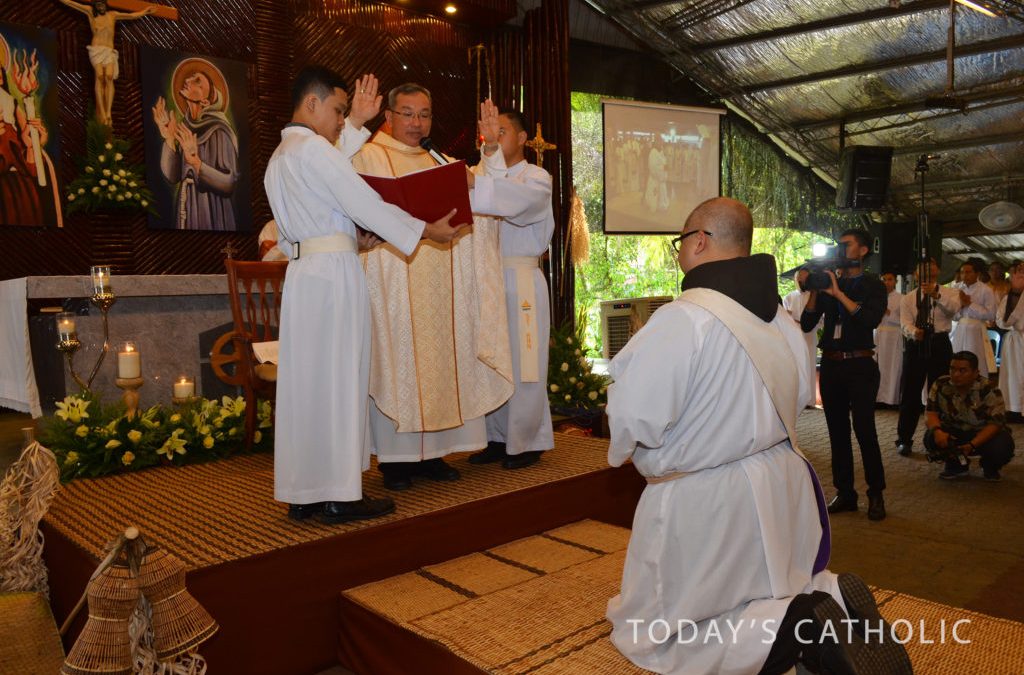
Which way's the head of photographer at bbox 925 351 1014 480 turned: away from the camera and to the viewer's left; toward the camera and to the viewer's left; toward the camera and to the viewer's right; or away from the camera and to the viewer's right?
toward the camera and to the viewer's left

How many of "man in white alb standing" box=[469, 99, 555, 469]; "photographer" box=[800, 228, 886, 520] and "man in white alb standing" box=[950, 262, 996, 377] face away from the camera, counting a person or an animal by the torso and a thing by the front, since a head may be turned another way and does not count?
0

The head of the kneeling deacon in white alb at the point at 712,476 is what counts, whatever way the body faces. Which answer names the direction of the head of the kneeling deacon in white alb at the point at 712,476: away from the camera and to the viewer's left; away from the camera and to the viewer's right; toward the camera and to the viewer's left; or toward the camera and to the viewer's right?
away from the camera and to the viewer's left

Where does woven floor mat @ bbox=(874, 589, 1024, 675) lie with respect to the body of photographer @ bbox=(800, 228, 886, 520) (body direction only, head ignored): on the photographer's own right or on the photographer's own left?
on the photographer's own left

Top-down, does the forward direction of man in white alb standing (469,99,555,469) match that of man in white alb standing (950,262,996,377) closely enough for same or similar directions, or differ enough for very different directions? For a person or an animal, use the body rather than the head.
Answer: same or similar directions

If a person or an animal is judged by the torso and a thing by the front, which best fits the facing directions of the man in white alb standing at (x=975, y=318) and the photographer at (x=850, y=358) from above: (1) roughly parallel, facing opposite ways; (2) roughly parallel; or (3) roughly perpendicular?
roughly parallel

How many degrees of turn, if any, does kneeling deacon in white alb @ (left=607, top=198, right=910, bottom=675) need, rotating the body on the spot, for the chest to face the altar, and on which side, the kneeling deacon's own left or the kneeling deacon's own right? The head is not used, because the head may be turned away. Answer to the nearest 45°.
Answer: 0° — they already face it

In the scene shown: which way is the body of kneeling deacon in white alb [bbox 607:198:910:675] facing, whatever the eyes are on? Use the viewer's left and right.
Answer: facing away from the viewer and to the left of the viewer

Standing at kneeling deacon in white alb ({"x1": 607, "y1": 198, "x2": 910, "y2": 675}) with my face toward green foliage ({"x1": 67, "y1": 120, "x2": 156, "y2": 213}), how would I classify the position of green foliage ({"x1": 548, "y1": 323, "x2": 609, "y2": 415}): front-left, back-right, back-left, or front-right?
front-right

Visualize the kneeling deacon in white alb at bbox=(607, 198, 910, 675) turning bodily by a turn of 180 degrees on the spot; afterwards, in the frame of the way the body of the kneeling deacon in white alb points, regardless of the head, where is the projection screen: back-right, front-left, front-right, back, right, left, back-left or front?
back-left

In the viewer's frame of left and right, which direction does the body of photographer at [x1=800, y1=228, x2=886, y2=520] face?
facing the viewer and to the left of the viewer

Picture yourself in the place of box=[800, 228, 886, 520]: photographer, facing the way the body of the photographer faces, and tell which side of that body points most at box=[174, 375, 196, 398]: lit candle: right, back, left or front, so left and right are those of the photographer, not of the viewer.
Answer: front

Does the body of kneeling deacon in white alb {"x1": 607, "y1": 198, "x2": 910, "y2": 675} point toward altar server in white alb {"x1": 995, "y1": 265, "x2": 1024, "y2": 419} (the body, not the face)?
no
